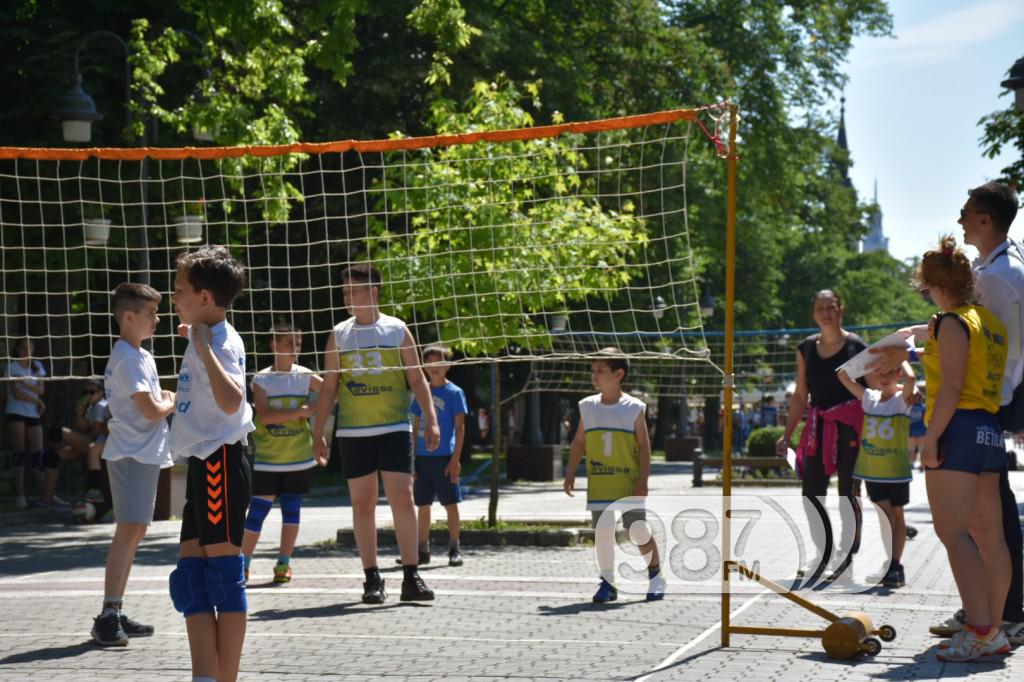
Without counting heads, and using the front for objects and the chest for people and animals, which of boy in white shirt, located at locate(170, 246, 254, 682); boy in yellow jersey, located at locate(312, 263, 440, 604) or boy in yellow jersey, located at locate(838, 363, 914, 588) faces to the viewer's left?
the boy in white shirt

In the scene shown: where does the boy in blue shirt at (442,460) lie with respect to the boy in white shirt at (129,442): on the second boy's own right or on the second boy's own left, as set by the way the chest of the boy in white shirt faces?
on the second boy's own left

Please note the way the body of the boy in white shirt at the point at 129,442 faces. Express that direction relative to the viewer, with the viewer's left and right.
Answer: facing to the right of the viewer

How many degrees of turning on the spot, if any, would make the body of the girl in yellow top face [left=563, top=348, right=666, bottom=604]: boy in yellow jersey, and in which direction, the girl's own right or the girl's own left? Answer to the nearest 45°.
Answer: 0° — they already face them

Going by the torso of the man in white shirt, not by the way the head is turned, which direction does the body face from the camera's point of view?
to the viewer's left

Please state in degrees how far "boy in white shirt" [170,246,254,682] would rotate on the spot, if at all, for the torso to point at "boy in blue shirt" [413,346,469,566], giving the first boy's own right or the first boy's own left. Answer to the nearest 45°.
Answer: approximately 90° to the first boy's own right

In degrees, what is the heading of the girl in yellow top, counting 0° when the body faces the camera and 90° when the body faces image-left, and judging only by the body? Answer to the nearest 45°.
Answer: approximately 135°

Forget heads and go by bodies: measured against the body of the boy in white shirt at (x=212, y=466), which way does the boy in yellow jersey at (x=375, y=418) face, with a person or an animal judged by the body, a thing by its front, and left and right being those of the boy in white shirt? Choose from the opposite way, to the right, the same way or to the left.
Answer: to the left

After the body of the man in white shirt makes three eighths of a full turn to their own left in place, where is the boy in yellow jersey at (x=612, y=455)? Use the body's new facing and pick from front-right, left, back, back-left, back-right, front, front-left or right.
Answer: back
